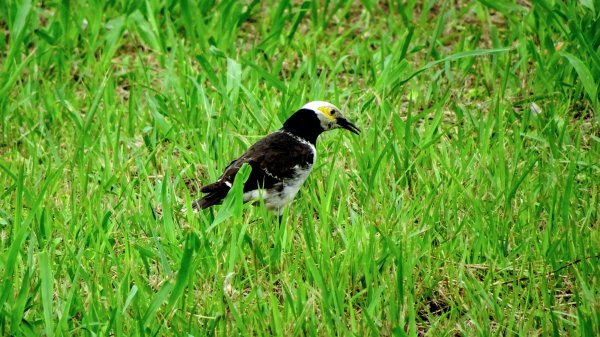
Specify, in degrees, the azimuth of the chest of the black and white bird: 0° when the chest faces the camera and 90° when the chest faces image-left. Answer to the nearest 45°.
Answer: approximately 270°
